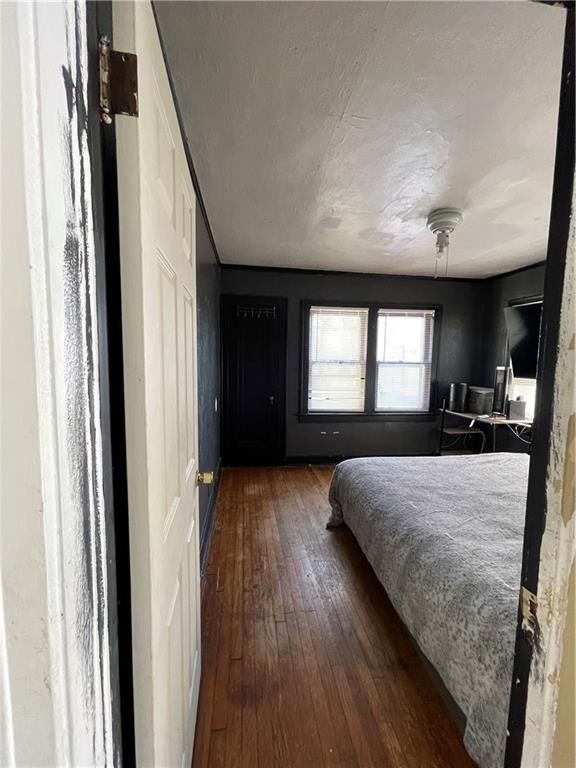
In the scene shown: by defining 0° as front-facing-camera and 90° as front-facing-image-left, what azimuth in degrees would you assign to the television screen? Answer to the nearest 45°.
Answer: approximately 45°

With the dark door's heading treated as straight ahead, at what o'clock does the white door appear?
The white door is roughly at 12 o'clock from the dark door.

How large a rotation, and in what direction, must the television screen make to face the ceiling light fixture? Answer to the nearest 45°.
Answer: approximately 45° to its left

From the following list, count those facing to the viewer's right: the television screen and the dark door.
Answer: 0

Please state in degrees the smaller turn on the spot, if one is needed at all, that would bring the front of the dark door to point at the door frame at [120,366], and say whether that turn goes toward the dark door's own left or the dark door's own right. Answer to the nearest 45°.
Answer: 0° — it already faces it

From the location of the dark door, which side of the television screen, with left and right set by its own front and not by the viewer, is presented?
front

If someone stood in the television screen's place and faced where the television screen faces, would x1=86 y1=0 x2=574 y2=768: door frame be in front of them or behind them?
in front

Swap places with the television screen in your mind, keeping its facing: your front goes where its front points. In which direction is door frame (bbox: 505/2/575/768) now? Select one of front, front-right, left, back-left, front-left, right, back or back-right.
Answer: front-left

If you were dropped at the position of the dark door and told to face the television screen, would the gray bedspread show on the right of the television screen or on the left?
right

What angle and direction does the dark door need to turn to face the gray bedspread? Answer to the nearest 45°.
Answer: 0° — it already faces it

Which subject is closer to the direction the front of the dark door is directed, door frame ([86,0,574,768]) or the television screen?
the door frame

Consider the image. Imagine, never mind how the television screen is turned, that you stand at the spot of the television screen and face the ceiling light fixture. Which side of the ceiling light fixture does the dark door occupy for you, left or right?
right

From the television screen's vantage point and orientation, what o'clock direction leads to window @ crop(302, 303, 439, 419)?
The window is roughly at 1 o'clock from the television screen.

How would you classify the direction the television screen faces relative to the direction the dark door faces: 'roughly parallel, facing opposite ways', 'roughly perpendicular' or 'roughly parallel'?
roughly perpendicular
